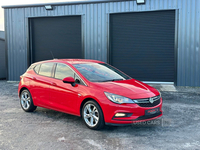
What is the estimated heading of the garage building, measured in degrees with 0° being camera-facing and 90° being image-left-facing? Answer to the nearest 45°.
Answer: approximately 0°

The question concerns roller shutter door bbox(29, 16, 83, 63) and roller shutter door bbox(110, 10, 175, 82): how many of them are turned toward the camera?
2

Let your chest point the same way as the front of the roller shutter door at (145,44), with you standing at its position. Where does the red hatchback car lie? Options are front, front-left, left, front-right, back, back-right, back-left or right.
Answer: front

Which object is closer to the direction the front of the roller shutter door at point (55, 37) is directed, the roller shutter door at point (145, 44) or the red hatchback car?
the red hatchback car

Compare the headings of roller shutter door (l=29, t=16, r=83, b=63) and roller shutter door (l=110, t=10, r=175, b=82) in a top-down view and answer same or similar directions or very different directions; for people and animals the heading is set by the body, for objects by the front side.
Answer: same or similar directions

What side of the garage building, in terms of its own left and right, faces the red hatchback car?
front

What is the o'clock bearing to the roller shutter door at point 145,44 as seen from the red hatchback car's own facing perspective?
The roller shutter door is roughly at 8 o'clock from the red hatchback car.

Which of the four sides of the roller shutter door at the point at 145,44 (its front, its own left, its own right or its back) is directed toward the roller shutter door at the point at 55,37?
right

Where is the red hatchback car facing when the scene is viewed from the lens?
facing the viewer and to the right of the viewer

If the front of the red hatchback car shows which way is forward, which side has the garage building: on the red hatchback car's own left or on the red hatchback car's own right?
on the red hatchback car's own left

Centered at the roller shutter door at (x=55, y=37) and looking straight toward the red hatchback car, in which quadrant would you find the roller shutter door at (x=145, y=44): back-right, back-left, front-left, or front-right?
front-left

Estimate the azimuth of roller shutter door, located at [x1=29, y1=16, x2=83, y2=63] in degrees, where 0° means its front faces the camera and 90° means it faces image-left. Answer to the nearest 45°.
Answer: approximately 0°

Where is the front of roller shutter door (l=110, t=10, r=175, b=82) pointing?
toward the camera

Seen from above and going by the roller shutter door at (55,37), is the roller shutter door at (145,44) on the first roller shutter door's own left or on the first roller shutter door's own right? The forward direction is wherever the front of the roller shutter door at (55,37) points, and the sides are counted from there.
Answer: on the first roller shutter door's own left

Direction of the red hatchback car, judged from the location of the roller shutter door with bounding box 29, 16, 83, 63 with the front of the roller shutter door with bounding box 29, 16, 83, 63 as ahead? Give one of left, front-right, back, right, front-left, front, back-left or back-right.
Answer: front
